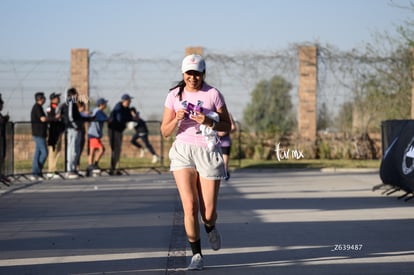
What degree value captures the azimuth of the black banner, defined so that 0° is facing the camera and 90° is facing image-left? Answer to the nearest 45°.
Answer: approximately 45°

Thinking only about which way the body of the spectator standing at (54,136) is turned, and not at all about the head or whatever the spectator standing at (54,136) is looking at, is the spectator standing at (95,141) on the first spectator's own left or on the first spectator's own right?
on the first spectator's own left

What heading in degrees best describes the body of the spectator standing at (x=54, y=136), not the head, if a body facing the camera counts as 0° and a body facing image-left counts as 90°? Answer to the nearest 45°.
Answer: approximately 315°

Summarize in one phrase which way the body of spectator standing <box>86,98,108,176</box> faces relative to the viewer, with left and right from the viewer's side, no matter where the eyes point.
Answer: facing to the right of the viewer

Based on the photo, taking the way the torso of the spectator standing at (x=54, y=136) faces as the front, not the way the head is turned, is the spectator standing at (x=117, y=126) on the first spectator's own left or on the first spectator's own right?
on the first spectator's own left

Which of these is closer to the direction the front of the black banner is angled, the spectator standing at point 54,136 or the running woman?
the running woman

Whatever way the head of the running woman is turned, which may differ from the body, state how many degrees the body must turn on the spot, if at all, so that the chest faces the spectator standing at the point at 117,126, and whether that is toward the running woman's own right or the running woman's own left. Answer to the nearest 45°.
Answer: approximately 180°

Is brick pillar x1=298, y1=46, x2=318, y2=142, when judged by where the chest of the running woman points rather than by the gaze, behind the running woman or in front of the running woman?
behind

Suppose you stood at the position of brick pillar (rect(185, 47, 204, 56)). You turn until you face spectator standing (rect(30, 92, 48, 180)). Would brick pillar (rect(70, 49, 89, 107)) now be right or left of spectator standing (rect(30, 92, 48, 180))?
right
